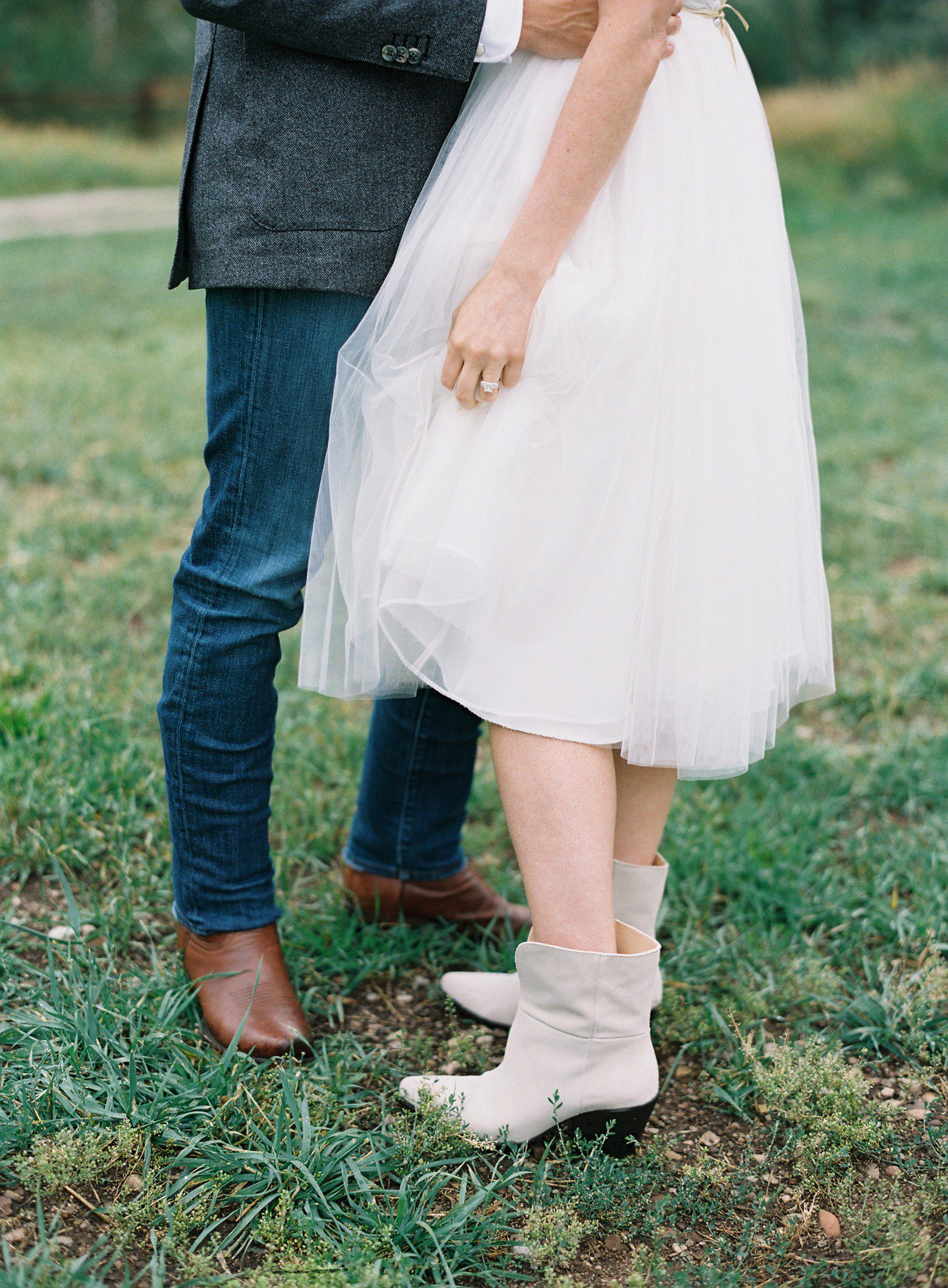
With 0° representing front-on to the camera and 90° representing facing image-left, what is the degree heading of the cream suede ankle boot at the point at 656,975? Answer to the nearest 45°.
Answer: approximately 90°
